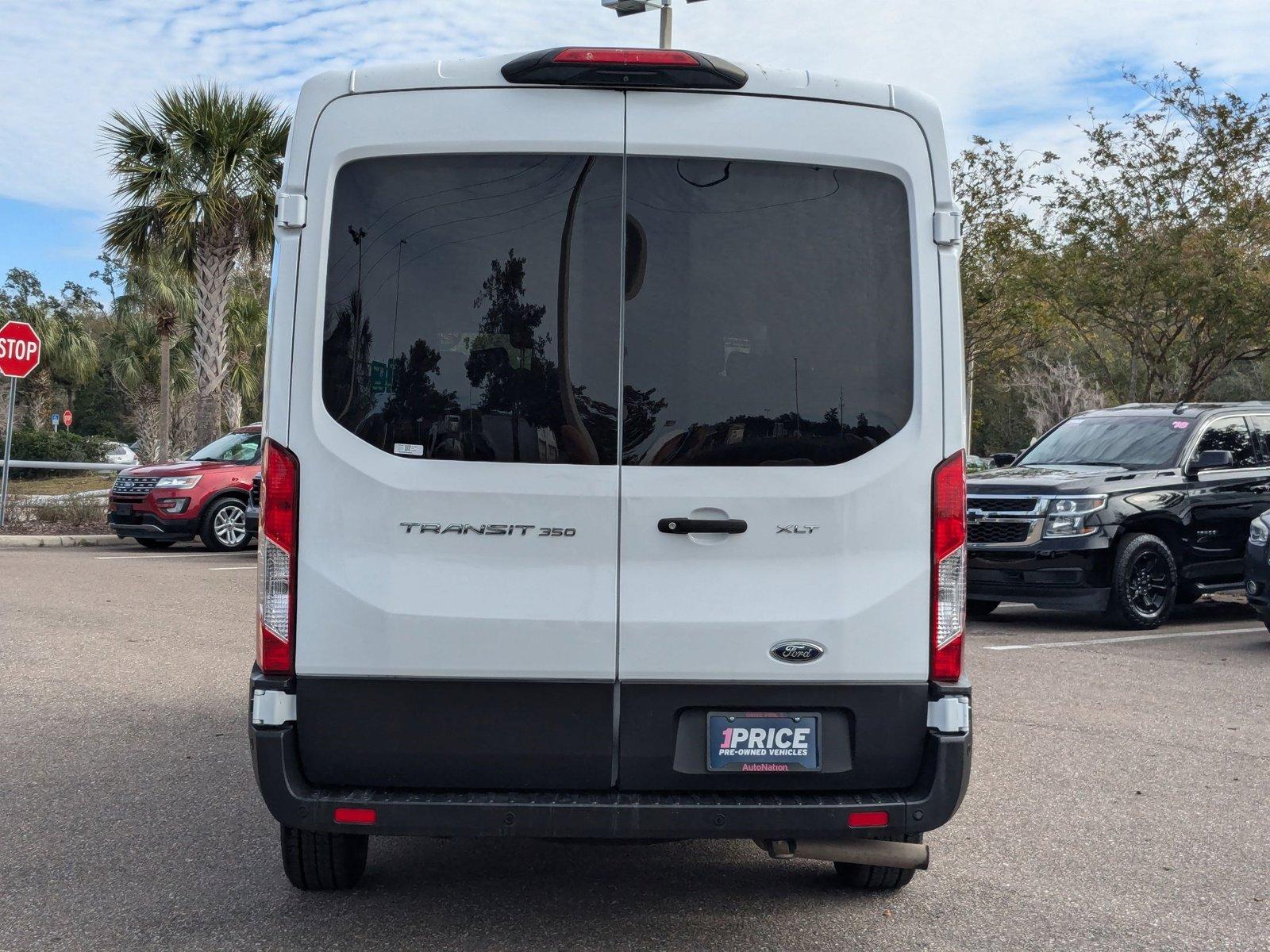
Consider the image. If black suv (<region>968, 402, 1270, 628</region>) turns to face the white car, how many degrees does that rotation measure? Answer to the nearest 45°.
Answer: approximately 90° to its right

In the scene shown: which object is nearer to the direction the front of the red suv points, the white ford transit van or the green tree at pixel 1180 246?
the white ford transit van

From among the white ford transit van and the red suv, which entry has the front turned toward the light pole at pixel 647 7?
the white ford transit van

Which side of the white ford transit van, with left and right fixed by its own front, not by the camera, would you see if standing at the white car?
front

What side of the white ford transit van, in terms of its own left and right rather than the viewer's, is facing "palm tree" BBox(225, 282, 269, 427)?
front

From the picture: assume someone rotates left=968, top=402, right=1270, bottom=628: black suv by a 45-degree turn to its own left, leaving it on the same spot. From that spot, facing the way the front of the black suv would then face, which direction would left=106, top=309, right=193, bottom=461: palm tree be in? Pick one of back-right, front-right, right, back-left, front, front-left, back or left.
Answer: back-right

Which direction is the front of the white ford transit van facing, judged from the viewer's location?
facing away from the viewer

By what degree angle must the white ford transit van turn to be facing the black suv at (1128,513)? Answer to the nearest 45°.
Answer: approximately 45° to its right

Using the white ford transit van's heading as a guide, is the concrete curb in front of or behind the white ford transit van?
in front

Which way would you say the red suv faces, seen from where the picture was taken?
facing the viewer and to the left of the viewer

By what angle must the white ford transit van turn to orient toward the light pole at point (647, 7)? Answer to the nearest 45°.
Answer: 0° — it already faces it

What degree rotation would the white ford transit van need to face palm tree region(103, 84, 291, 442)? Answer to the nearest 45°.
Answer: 0° — it already faces it

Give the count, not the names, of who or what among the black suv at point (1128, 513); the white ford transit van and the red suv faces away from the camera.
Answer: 1

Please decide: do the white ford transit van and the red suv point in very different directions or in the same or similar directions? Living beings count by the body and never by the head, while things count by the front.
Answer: very different directions

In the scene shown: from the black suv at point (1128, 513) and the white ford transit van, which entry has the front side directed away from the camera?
the white ford transit van
